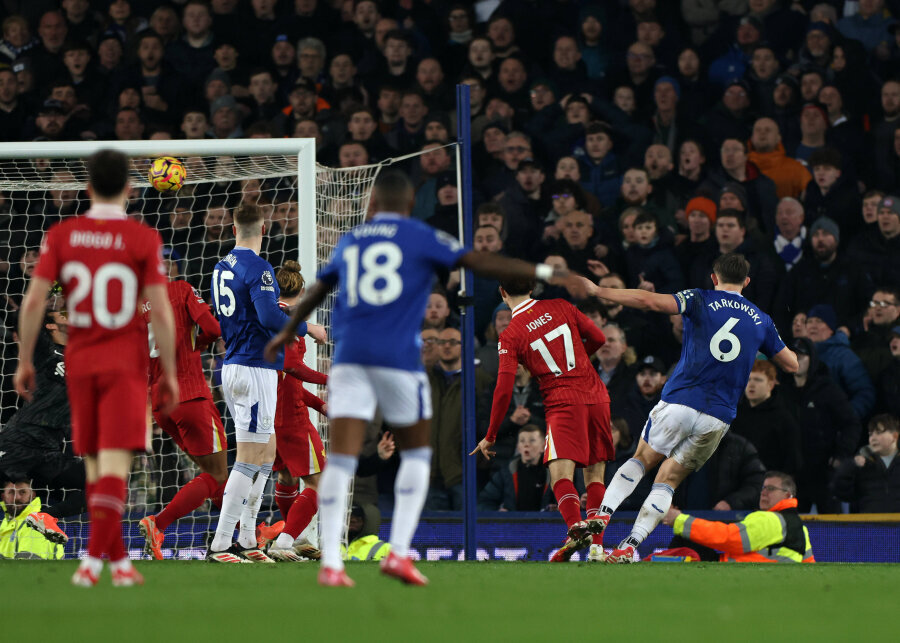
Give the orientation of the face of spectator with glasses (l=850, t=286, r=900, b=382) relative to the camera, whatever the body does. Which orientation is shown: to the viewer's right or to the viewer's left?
to the viewer's left

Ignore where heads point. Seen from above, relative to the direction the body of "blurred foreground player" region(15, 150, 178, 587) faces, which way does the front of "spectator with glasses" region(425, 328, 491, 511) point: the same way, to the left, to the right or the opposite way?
the opposite way

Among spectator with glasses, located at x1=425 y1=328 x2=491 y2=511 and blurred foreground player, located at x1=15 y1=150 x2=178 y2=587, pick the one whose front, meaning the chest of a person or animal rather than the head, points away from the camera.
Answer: the blurred foreground player

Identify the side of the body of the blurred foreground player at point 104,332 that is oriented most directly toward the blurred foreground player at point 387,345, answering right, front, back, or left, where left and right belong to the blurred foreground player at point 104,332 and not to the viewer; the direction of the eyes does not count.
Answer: right

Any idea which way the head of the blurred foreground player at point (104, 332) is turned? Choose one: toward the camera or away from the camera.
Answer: away from the camera

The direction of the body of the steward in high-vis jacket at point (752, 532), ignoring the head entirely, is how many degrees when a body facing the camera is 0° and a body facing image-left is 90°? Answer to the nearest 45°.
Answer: approximately 90°

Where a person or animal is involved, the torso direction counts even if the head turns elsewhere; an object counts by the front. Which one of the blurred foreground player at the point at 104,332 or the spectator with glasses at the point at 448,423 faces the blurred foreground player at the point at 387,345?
the spectator with glasses

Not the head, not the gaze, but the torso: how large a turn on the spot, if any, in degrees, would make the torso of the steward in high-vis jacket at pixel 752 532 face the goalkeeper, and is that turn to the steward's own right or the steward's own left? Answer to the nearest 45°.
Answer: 0° — they already face them

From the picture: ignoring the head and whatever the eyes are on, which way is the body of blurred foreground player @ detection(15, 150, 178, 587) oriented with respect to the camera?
away from the camera

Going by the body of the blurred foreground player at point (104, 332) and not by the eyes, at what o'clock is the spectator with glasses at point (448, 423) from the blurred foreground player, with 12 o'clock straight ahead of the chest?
The spectator with glasses is roughly at 1 o'clock from the blurred foreground player.
